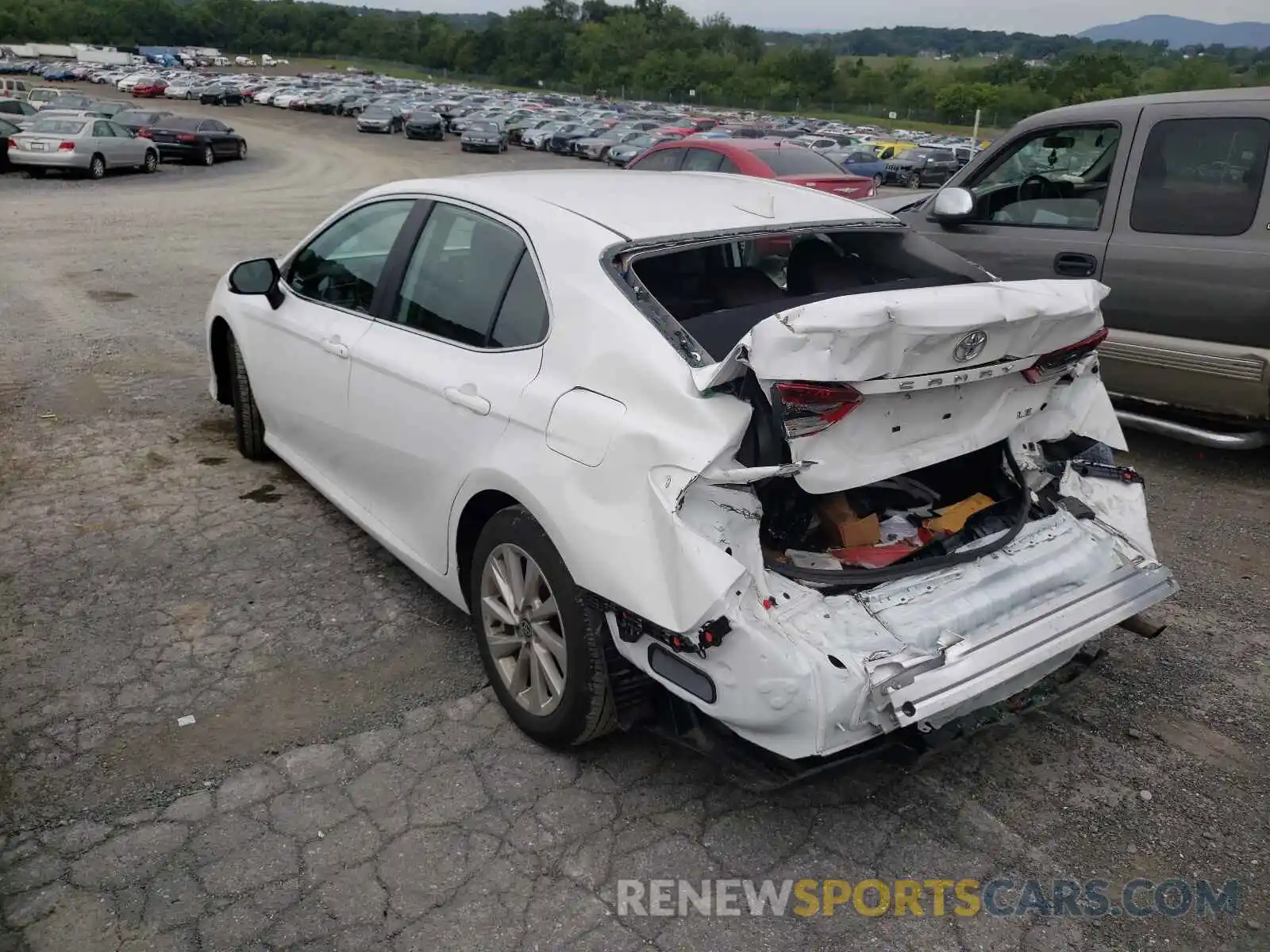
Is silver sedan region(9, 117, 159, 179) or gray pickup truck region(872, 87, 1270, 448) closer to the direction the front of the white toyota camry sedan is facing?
the silver sedan

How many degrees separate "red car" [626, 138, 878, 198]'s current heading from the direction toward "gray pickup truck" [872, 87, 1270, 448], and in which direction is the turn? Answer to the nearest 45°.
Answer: approximately 135° to its left

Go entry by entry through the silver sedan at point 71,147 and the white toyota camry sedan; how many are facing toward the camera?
0

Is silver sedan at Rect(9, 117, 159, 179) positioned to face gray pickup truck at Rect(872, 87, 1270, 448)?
no

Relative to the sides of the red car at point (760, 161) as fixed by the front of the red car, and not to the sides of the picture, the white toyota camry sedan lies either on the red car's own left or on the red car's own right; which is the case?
on the red car's own left

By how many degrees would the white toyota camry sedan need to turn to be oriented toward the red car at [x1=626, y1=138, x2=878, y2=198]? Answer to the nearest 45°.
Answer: approximately 45° to its right

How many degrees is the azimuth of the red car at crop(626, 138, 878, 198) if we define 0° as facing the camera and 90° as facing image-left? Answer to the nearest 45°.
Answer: approximately 135°

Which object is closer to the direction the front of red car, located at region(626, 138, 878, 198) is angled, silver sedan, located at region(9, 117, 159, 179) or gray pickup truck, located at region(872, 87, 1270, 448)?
the silver sedan

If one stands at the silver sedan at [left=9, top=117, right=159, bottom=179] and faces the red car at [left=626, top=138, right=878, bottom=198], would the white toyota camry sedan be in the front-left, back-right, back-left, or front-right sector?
front-right

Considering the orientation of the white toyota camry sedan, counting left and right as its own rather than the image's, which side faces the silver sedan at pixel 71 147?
front

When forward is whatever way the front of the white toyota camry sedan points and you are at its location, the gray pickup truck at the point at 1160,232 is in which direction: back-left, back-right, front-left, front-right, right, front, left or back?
right

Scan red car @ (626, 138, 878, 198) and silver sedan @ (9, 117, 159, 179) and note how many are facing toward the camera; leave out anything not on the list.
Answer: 0

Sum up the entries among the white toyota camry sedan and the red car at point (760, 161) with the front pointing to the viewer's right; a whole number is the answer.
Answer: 0

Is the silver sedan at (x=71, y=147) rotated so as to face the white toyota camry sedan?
no

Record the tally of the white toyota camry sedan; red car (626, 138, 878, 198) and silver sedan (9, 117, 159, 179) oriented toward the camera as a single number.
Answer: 0

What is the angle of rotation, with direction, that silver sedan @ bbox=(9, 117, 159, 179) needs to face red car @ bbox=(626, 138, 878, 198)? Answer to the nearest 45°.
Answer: approximately 90° to its right

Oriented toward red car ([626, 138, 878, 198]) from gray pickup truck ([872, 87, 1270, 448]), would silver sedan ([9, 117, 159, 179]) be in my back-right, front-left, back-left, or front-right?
front-left

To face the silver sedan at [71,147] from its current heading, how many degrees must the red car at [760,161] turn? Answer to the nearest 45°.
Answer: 0° — it already faces it

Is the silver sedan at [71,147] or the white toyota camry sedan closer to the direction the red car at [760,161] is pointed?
the silver sedan
